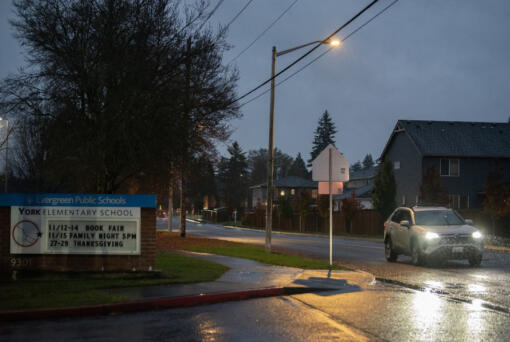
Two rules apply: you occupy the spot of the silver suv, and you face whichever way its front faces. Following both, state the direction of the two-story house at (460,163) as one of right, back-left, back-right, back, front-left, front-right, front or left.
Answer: back-left

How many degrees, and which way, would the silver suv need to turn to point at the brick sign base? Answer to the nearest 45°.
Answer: approximately 90° to its right

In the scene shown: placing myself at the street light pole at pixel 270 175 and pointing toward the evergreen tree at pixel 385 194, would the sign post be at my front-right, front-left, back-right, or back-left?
back-right

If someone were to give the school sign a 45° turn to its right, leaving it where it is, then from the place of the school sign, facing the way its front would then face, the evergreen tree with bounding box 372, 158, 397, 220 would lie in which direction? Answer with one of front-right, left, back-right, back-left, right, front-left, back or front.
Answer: back

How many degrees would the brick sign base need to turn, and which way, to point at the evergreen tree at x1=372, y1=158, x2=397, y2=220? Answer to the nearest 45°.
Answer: approximately 135° to its left

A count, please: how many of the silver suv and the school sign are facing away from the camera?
0

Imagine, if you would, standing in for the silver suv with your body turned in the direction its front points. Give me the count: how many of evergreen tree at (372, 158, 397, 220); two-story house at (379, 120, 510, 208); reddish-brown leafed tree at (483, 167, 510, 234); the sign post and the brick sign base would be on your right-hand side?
2

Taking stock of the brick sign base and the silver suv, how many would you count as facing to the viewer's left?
0

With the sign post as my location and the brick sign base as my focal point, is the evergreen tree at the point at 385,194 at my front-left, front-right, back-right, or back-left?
back-right

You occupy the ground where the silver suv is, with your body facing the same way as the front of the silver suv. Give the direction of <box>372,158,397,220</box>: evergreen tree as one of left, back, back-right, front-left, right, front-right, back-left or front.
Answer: back-left

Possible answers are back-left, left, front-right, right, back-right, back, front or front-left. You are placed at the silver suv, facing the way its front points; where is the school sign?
right
